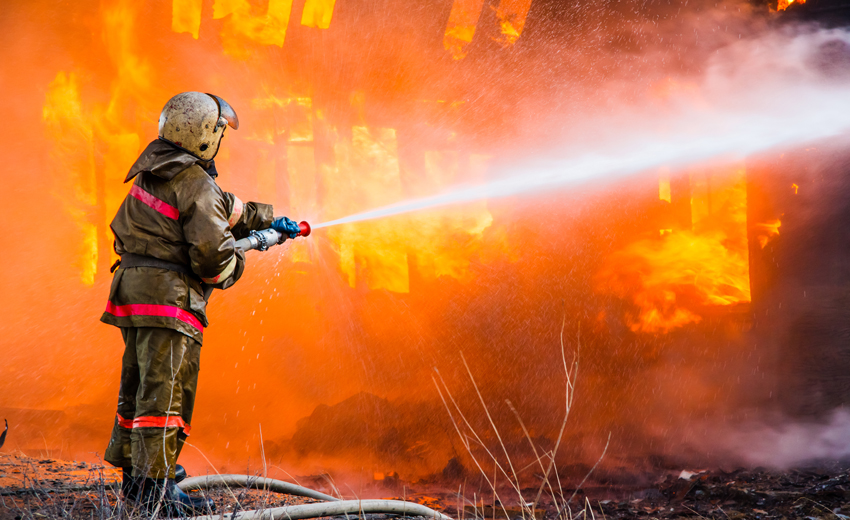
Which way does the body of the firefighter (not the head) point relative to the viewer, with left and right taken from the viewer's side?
facing away from the viewer and to the right of the viewer

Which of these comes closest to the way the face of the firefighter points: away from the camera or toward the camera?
away from the camera

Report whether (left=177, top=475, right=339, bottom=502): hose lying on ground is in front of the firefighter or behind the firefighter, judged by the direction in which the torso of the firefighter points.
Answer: in front
